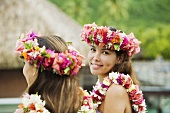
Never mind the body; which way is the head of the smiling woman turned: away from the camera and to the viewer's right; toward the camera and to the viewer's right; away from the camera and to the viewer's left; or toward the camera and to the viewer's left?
toward the camera and to the viewer's left

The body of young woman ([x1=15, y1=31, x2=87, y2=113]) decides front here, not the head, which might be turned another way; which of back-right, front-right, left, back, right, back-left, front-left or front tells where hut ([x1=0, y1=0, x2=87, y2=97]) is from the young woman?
front-right

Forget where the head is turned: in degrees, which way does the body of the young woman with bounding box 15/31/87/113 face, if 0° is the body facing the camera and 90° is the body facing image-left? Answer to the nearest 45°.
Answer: approximately 135°
